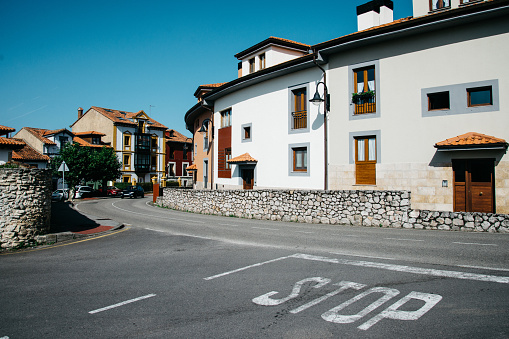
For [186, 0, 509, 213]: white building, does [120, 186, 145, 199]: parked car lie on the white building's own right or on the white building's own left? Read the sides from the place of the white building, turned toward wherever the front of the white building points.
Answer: on the white building's own right

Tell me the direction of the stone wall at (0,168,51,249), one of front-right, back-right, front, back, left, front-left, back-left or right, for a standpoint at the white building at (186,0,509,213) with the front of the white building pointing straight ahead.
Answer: front

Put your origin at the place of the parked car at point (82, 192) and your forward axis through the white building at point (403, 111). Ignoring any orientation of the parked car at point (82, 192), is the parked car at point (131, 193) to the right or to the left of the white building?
left

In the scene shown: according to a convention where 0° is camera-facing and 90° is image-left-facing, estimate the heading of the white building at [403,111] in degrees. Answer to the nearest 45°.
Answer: approximately 45°

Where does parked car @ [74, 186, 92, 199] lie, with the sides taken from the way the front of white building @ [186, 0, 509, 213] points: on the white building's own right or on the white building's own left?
on the white building's own right

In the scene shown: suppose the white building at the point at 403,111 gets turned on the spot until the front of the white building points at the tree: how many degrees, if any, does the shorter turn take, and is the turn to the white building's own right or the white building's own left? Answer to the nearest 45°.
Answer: approximately 90° to the white building's own right
